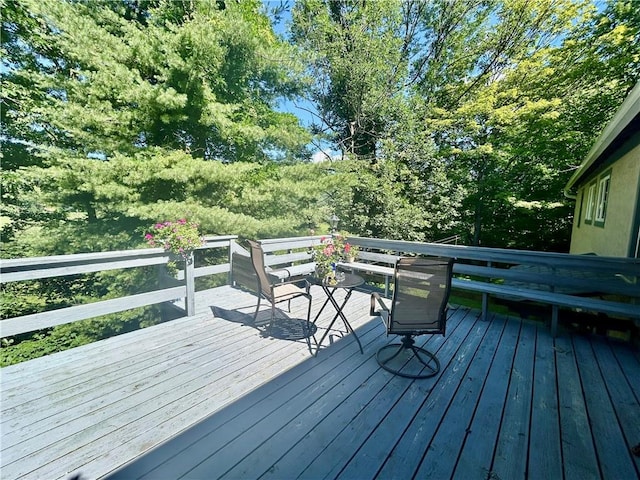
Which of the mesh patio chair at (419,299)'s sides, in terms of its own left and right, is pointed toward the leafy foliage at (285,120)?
front

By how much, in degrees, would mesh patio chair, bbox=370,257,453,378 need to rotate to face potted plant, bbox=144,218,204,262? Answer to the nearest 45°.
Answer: approximately 45° to its left

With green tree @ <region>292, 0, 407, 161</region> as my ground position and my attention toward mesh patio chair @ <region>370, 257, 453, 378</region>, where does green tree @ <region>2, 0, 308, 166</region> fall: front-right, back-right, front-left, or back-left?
front-right

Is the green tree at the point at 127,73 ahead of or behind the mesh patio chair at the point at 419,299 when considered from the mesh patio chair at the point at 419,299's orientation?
ahead

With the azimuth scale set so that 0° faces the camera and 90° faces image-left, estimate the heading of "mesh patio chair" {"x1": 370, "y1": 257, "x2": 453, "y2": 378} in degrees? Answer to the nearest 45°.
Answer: approximately 135°

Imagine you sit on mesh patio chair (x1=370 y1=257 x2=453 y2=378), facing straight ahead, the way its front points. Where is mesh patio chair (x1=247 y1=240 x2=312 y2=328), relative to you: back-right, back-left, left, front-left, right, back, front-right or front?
front-left

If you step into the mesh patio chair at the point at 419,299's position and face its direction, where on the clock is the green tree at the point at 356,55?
The green tree is roughly at 1 o'clock from the mesh patio chair.

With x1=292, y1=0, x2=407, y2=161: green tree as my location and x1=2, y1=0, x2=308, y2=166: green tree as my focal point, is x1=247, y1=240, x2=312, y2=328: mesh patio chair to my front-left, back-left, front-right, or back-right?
front-left
